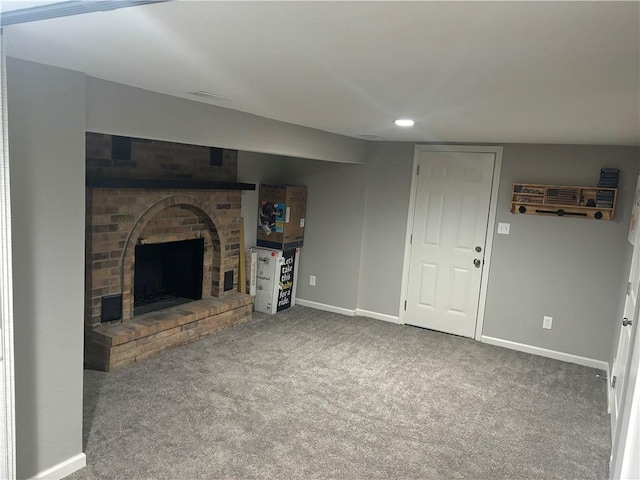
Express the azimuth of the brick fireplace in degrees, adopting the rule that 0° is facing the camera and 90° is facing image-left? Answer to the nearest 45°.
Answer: approximately 315°

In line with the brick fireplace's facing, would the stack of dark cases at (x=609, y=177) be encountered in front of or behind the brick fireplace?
in front

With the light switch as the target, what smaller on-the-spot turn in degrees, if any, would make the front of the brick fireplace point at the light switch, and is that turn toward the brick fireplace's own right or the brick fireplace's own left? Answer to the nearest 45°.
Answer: approximately 45° to the brick fireplace's own left

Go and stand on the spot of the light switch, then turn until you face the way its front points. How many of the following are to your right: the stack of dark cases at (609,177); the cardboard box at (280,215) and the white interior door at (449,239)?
2

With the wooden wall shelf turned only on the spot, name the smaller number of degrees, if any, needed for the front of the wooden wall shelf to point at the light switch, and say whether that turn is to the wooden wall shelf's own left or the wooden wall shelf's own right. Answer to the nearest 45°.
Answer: approximately 90° to the wooden wall shelf's own right

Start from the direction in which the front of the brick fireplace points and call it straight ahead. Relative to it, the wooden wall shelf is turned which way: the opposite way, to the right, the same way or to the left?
to the right

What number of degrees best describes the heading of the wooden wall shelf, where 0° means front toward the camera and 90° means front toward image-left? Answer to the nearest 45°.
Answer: approximately 0°

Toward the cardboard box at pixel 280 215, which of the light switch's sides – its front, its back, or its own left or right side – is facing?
right

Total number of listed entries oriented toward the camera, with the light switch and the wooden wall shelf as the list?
2
